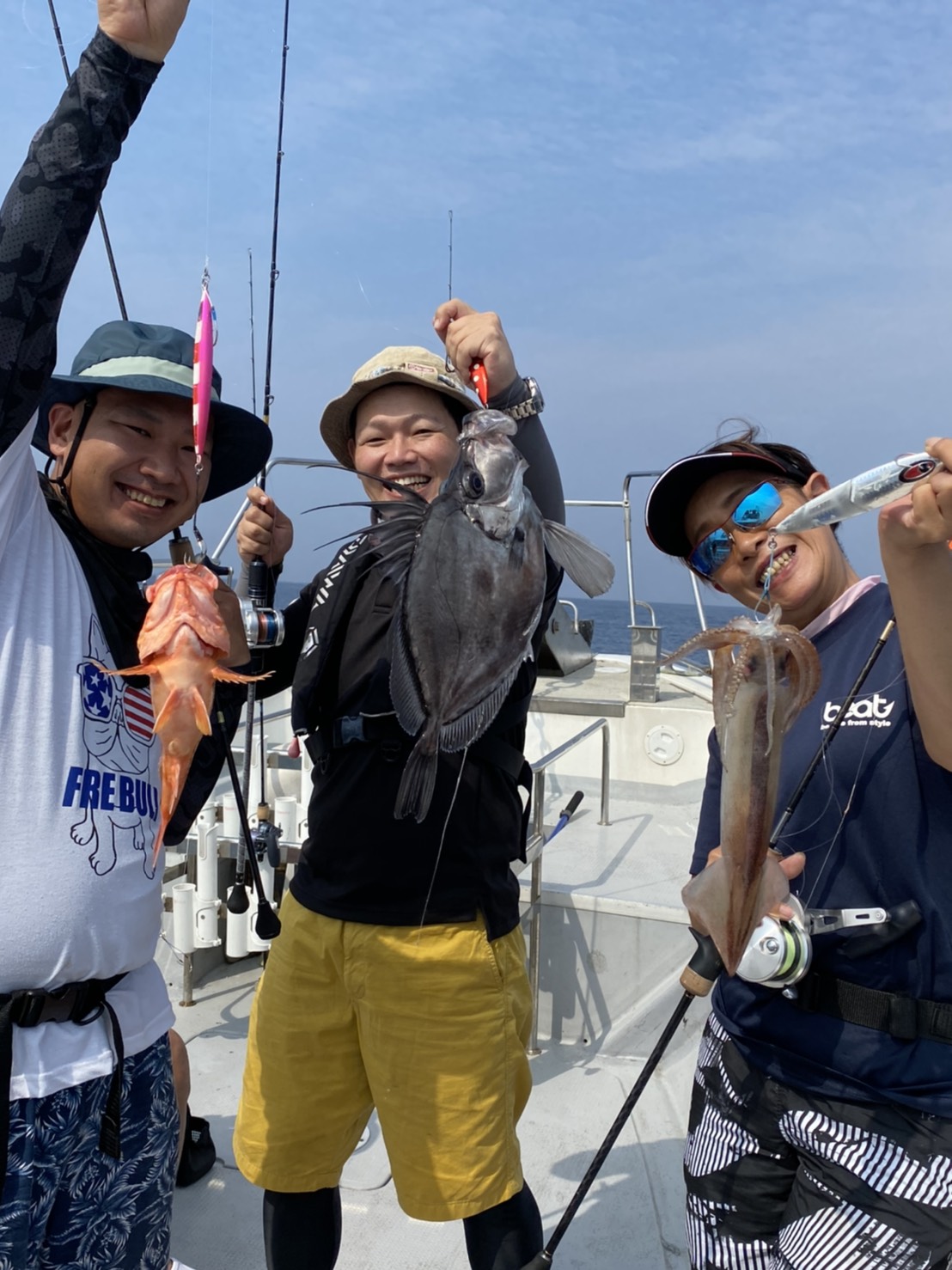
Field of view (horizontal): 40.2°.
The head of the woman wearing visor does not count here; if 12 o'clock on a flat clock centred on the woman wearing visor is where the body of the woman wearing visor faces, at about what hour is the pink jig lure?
The pink jig lure is roughly at 2 o'clock from the woman wearing visor.

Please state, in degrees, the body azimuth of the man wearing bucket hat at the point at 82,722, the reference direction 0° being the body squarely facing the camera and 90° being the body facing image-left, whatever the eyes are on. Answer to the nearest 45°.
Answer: approximately 315°

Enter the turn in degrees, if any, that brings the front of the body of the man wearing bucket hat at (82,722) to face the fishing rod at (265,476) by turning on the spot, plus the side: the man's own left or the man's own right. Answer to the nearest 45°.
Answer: approximately 135° to the man's own left

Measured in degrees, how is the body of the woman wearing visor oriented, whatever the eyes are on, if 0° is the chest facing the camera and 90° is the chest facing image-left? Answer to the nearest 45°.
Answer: approximately 0°

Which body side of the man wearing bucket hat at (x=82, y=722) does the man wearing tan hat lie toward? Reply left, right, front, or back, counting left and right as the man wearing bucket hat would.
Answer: left

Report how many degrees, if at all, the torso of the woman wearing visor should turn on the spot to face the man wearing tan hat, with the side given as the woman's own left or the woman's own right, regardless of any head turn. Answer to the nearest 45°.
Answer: approximately 90° to the woman's own right
